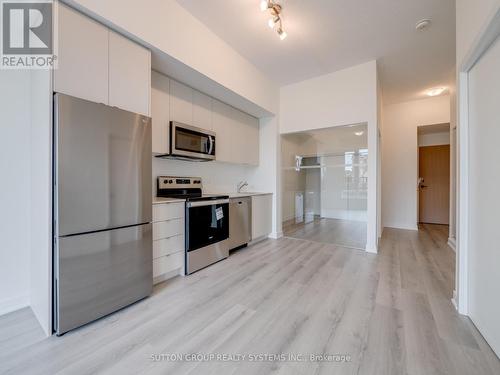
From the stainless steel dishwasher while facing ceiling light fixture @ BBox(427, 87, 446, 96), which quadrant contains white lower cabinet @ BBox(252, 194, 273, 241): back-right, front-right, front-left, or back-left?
front-left

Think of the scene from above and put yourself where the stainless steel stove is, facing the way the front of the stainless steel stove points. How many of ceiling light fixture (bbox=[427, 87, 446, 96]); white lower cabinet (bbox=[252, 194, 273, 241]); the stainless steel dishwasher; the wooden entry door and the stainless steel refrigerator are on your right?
1

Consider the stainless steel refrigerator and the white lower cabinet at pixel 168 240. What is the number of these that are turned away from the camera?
0

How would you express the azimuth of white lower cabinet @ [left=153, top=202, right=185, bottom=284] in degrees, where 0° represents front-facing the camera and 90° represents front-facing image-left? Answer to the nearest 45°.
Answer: approximately 315°

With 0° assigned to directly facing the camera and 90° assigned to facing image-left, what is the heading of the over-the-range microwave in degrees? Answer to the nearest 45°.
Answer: approximately 315°

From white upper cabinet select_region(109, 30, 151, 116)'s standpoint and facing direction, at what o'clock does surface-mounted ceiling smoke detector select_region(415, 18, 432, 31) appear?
The surface-mounted ceiling smoke detector is roughly at 11 o'clock from the white upper cabinet.

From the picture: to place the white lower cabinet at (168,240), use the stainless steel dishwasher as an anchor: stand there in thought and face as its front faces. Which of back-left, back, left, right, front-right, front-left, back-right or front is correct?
right

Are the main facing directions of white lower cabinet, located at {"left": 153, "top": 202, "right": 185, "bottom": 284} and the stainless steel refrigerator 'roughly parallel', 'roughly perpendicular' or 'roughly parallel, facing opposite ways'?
roughly parallel

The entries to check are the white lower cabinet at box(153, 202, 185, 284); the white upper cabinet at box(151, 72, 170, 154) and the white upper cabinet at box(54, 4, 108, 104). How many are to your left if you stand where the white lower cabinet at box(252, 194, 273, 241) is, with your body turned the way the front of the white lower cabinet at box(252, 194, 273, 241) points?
0

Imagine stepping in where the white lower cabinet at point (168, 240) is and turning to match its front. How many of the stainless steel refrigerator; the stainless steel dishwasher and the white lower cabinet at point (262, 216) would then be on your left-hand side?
2

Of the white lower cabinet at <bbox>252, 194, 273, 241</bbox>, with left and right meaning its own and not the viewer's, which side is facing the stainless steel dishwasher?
right

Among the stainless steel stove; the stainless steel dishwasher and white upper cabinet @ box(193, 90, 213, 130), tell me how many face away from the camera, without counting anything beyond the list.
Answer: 0

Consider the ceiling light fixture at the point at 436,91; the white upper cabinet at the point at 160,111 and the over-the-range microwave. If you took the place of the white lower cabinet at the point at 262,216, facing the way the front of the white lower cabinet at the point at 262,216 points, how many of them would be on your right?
2

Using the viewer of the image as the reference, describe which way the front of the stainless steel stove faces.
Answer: facing the viewer and to the right of the viewer

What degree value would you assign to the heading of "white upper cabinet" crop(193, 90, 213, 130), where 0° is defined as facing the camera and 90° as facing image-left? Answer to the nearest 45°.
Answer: approximately 315°
